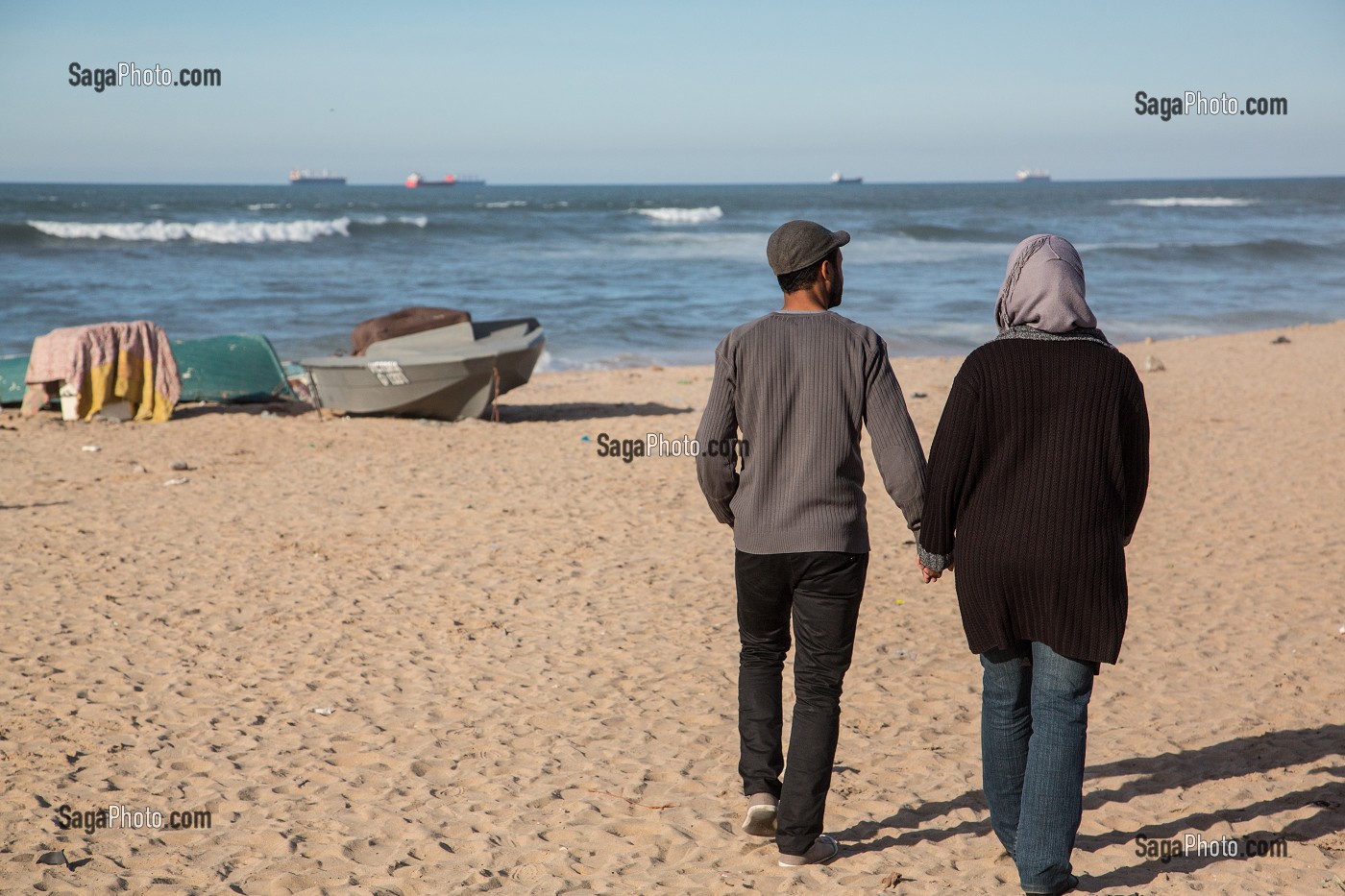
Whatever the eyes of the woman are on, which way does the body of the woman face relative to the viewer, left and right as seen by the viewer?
facing away from the viewer

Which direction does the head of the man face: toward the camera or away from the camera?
away from the camera

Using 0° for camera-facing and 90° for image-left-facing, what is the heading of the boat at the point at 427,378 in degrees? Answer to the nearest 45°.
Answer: approximately 315°

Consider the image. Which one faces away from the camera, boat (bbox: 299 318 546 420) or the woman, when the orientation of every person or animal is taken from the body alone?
the woman

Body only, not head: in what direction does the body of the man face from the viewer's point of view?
away from the camera

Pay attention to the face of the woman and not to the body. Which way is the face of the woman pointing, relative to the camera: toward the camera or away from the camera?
away from the camera

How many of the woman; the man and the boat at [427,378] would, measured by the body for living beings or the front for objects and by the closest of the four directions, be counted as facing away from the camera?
2

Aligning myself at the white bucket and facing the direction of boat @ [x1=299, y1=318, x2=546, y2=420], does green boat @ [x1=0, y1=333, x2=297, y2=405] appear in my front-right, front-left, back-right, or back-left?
front-left

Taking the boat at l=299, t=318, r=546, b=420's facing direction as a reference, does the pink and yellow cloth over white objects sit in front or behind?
behind

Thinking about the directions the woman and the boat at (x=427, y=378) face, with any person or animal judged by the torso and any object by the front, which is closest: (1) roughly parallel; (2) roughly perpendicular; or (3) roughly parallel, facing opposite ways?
roughly perpendicular

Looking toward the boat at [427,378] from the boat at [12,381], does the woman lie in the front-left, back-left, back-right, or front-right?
front-right

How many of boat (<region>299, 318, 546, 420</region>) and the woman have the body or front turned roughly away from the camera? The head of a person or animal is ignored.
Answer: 1

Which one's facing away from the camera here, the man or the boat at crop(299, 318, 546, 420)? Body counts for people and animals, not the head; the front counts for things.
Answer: the man
